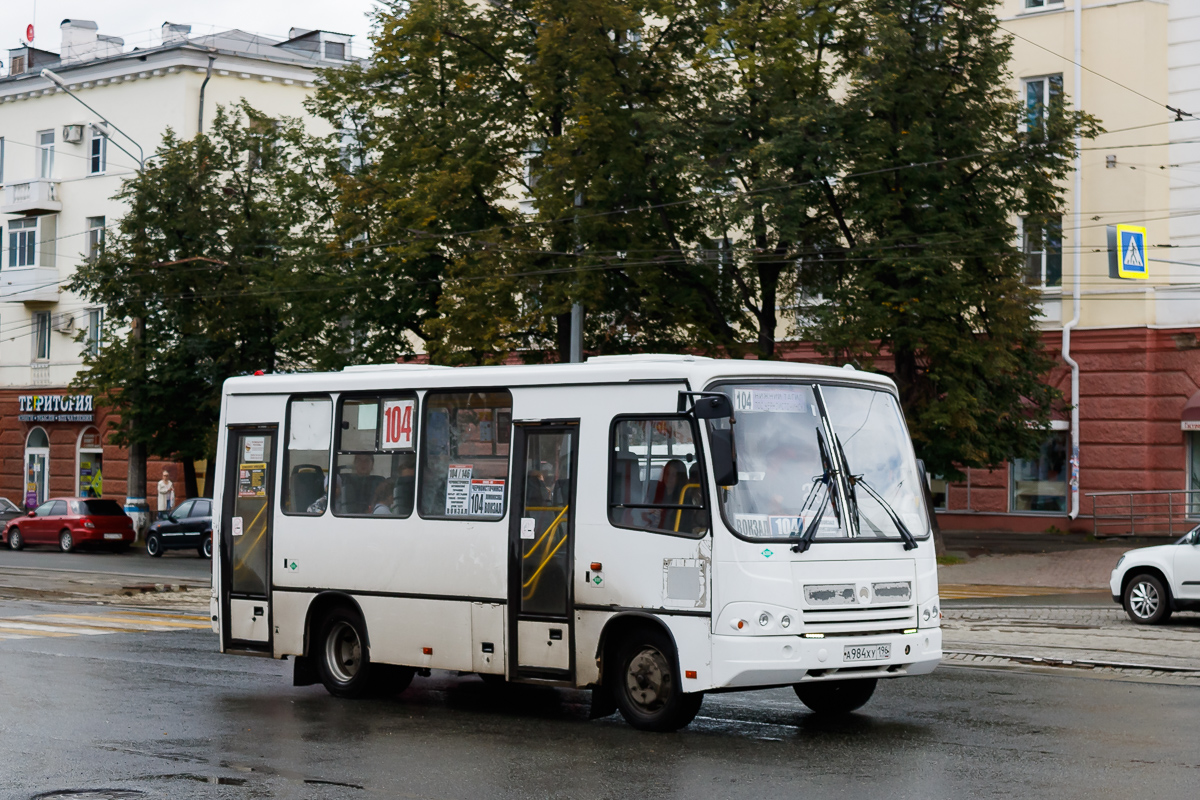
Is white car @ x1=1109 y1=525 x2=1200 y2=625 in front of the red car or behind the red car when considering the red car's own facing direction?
behind

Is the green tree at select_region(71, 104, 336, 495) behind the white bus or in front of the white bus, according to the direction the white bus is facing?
behind

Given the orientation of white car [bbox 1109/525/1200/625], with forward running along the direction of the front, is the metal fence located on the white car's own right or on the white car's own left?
on the white car's own right

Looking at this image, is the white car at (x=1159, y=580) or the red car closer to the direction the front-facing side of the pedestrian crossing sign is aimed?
the white car

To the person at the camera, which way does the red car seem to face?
facing away from the viewer and to the left of the viewer

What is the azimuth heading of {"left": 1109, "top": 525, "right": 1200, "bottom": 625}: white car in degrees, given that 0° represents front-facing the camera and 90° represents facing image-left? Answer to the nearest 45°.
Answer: approximately 90°

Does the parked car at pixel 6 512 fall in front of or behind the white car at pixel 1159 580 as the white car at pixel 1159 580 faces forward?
in front

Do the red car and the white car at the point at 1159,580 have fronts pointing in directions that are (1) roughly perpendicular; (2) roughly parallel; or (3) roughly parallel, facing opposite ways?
roughly parallel

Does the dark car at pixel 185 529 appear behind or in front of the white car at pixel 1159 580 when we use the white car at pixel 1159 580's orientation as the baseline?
in front

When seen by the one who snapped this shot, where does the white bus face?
facing the viewer and to the right of the viewer

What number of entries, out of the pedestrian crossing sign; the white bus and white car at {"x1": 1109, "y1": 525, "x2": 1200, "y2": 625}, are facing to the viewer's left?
1

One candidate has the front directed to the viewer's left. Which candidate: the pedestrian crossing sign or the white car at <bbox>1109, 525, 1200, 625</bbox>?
the white car

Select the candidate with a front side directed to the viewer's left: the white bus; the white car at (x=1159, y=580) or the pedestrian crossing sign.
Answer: the white car

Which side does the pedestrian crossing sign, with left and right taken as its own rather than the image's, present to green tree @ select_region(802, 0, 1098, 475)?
right
